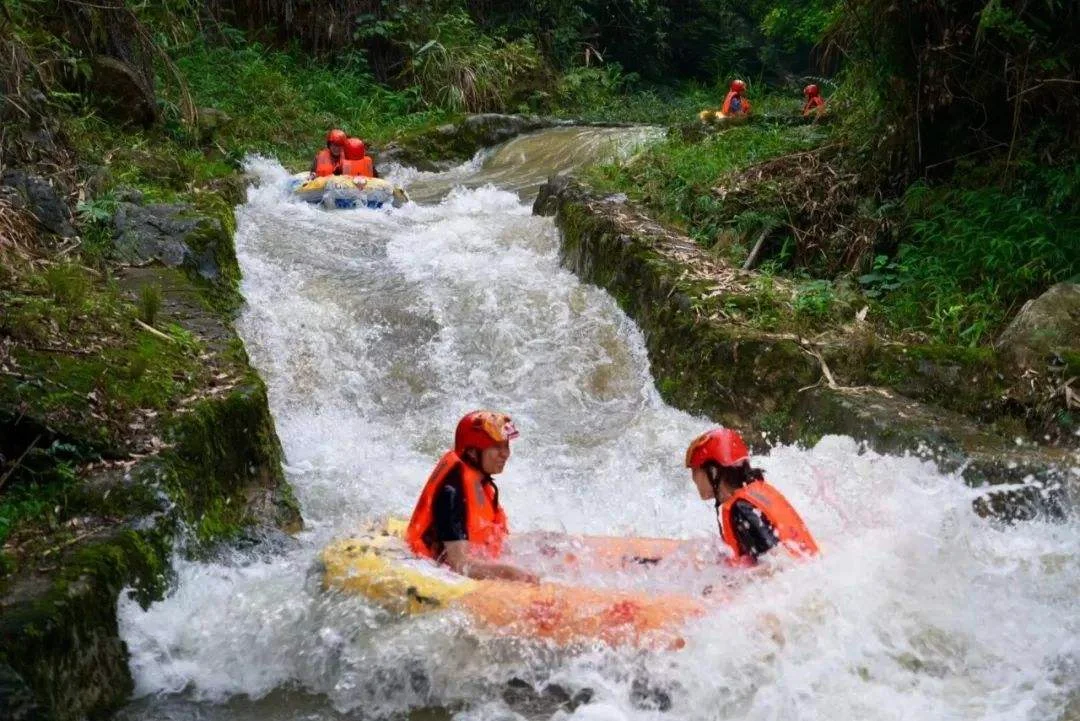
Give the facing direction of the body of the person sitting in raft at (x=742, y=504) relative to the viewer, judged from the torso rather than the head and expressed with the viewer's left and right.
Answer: facing to the left of the viewer

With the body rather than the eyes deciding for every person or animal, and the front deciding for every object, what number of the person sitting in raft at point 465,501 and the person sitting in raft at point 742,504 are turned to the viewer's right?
1

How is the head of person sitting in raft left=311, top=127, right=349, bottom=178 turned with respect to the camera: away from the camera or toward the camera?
toward the camera

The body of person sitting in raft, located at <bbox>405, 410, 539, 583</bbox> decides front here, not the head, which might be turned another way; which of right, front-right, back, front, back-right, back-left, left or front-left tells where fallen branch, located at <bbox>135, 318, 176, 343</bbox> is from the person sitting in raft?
back-left

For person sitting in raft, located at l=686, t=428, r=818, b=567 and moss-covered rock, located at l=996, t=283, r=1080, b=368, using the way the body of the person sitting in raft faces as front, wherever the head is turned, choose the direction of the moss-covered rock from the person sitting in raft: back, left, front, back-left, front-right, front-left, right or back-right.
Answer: back-right

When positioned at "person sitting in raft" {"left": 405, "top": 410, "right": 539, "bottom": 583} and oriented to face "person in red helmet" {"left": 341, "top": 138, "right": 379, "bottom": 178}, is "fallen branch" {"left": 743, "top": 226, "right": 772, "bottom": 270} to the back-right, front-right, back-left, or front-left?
front-right

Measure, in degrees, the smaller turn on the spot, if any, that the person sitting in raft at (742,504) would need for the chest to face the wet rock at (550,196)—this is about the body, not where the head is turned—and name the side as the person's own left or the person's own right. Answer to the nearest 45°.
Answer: approximately 90° to the person's own right

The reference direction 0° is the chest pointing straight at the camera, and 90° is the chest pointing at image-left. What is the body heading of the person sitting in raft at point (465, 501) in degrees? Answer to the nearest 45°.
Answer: approximately 270°

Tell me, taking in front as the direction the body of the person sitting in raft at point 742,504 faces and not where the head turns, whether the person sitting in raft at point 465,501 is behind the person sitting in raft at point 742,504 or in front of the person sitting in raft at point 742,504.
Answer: in front

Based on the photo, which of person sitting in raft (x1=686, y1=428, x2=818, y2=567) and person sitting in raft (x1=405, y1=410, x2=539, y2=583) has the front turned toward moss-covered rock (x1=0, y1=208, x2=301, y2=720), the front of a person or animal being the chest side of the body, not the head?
person sitting in raft (x1=686, y1=428, x2=818, y2=567)

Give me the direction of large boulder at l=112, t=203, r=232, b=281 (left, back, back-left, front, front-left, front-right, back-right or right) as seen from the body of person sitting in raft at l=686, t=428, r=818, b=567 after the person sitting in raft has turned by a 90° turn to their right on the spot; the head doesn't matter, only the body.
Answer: front-left

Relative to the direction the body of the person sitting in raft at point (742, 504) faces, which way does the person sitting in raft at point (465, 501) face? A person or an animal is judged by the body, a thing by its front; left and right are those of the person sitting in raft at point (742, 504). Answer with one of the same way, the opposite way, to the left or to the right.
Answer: the opposite way

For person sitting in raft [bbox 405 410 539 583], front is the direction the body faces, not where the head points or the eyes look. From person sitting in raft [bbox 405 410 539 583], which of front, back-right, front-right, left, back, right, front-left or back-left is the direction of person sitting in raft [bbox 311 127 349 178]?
left

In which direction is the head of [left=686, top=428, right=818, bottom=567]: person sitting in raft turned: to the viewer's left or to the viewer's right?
to the viewer's left

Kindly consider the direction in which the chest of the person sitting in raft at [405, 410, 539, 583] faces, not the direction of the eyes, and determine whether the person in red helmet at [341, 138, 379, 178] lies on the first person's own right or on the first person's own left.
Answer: on the first person's own left
